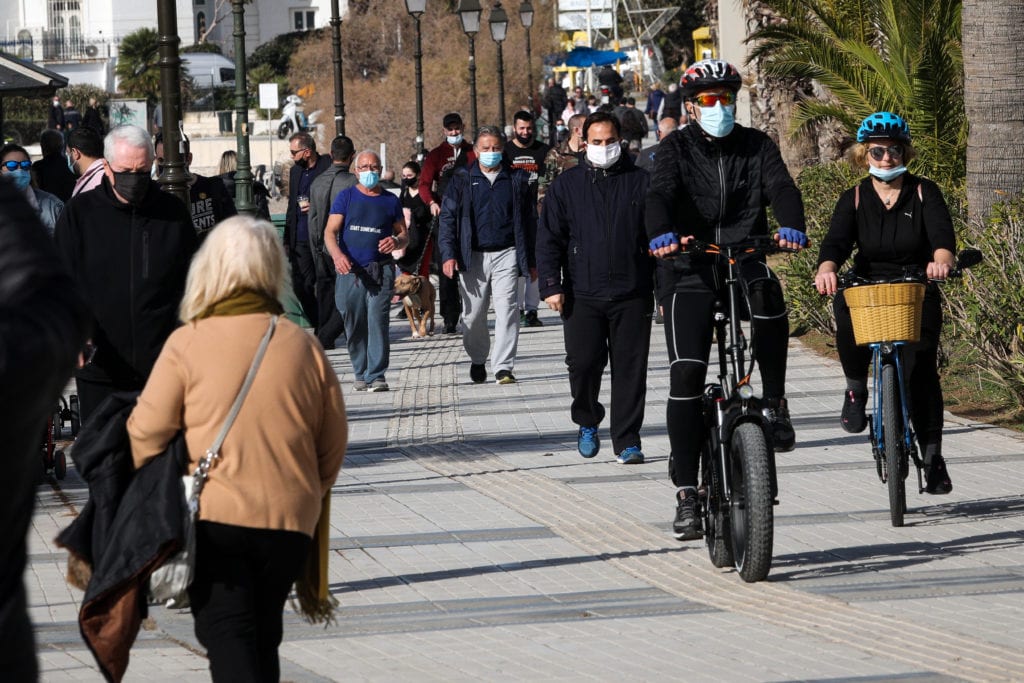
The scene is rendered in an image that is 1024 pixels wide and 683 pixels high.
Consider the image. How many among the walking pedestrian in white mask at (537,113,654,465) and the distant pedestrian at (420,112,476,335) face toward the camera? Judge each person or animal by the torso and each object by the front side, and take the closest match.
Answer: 2

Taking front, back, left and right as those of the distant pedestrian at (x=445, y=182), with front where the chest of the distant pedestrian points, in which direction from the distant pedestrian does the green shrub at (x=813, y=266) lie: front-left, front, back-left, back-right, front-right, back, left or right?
front-left

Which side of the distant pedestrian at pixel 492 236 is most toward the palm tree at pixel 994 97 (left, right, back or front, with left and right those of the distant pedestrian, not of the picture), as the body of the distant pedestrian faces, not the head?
left

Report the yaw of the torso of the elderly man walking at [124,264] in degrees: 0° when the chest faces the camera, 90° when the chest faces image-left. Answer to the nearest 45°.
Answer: approximately 0°

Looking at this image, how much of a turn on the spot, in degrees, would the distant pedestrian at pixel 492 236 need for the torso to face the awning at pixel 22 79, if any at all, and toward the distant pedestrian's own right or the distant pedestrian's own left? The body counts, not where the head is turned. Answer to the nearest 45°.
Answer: approximately 135° to the distant pedestrian's own right

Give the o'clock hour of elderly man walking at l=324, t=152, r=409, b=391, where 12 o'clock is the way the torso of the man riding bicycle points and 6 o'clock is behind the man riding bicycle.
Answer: The elderly man walking is roughly at 5 o'clock from the man riding bicycle.

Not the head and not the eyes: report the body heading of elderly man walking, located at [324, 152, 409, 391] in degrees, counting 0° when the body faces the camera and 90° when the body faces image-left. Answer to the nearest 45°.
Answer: approximately 0°

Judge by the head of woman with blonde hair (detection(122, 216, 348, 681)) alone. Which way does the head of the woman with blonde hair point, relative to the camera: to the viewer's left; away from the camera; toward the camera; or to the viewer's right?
away from the camera

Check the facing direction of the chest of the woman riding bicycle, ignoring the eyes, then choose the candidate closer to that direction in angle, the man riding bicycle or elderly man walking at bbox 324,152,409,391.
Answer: the man riding bicycle
